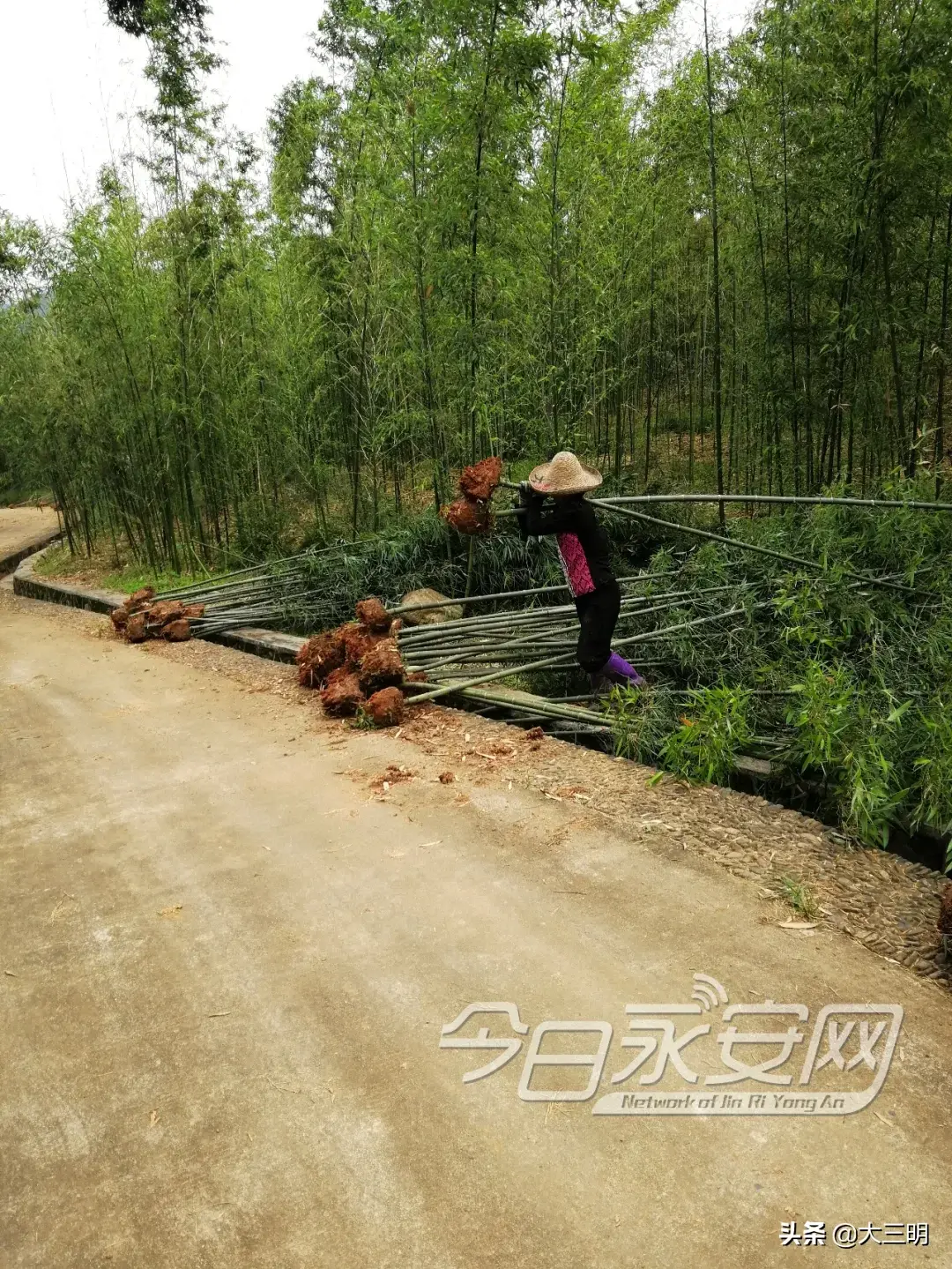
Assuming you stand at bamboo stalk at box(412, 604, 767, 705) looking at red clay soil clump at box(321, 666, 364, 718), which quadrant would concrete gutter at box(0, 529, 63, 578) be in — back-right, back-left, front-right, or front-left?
front-right

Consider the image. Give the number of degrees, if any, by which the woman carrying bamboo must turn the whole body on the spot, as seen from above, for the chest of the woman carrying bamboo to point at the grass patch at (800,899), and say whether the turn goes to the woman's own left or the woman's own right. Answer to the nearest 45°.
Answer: approximately 90° to the woman's own left

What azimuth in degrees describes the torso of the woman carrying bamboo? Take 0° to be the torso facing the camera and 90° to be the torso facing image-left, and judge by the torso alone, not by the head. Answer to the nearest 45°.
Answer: approximately 90°

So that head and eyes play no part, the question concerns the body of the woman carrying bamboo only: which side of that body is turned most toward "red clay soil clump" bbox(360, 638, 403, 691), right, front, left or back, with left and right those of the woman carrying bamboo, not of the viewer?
front

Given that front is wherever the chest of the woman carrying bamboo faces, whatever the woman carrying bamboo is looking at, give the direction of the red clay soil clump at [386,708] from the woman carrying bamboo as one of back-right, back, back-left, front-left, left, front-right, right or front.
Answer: front

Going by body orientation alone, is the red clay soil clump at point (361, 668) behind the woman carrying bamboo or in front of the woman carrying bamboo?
in front

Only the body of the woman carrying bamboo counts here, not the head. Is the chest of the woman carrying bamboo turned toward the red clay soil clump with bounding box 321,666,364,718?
yes
